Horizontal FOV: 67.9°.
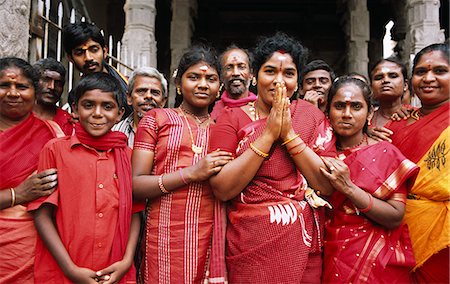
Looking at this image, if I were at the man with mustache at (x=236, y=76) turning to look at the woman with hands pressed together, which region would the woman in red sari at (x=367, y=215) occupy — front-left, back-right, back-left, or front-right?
front-left

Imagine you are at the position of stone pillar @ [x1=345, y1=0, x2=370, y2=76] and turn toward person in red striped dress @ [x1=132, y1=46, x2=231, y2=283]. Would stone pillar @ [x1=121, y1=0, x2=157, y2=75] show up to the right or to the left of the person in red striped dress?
right

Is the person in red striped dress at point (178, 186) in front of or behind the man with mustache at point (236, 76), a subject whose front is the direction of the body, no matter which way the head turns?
in front

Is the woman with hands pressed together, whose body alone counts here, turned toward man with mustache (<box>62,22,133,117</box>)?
no

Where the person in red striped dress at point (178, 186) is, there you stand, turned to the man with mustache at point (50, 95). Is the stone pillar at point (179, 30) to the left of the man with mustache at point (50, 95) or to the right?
right

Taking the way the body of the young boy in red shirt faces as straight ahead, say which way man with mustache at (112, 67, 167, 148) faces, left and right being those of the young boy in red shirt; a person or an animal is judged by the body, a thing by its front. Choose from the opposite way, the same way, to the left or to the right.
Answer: the same way

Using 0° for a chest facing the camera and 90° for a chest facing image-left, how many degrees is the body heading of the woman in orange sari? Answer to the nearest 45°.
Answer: approximately 45°

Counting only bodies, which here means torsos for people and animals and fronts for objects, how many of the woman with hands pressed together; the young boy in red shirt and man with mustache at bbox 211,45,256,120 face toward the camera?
3

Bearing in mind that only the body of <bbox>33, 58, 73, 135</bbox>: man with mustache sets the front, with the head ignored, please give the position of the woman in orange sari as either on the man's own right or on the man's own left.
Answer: on the man's own left

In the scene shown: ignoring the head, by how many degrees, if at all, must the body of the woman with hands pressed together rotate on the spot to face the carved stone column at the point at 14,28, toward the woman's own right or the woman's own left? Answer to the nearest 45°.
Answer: approximately 90° to the woman's own right

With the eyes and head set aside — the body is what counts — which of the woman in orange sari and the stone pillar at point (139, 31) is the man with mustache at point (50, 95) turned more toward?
the woman in orange sari

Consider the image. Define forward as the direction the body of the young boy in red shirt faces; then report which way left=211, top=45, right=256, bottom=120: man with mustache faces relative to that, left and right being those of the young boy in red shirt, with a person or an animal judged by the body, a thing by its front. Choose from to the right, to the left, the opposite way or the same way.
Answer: the same way

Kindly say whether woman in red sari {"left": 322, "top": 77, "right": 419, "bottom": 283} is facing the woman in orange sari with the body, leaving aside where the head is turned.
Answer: no

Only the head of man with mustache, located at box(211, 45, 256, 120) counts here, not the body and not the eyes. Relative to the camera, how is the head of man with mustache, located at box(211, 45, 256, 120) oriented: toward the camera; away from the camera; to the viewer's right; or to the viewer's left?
toward the camera

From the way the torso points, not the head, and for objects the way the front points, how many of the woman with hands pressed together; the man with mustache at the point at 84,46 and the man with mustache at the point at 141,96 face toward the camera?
3

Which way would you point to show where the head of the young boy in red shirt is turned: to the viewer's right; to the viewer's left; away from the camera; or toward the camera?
toward the camera

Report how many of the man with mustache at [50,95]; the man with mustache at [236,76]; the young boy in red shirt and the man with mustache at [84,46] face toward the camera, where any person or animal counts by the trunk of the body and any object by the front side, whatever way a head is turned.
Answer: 4

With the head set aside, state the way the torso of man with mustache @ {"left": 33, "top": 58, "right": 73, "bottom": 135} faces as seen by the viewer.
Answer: toward the camera

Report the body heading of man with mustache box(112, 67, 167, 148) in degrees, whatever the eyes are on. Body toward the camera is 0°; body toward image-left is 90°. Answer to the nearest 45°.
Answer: approximately 0°

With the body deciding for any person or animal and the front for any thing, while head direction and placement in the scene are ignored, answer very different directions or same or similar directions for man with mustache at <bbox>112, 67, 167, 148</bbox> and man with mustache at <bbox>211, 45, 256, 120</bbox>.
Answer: same or similar directions
